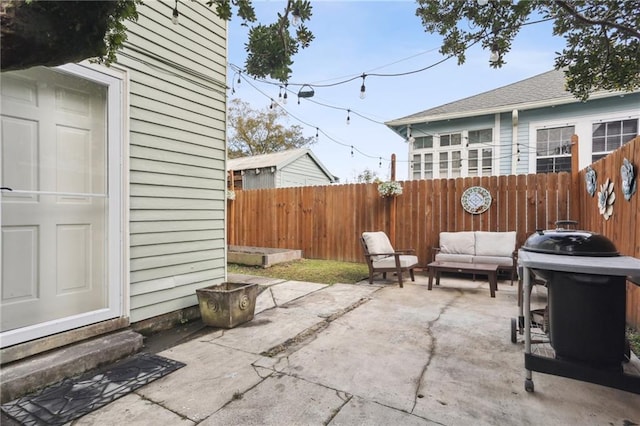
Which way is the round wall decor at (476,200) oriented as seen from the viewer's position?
toward the camera

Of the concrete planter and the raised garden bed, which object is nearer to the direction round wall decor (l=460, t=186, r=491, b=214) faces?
the concrete planter

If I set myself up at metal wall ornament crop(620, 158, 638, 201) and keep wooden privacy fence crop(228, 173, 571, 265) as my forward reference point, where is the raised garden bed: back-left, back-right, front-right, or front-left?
front-left

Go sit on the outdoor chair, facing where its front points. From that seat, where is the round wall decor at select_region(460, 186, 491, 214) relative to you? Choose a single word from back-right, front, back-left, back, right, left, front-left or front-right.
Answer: left

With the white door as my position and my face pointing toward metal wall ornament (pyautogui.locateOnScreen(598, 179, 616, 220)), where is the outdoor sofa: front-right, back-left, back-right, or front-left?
front-left

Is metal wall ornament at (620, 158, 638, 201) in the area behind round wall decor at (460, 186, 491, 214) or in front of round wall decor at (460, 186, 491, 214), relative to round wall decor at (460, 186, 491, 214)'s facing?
in front

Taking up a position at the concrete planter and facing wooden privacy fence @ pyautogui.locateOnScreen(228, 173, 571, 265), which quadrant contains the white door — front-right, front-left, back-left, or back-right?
back-left

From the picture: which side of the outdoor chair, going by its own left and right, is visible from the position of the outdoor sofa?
front

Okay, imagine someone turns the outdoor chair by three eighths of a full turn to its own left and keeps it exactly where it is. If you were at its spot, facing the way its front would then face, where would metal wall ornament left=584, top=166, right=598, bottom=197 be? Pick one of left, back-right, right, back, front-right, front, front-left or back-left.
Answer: right

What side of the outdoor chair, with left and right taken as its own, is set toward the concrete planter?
right

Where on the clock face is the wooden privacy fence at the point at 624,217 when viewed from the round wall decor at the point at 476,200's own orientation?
The wooden privacy fence is roughly at 11 o'clock from the round wall decor.

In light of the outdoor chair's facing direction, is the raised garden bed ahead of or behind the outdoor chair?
behind

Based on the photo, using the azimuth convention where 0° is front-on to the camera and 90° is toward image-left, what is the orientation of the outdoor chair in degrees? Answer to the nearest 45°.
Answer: approximately 315°

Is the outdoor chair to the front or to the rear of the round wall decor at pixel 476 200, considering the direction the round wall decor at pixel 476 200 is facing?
to the front

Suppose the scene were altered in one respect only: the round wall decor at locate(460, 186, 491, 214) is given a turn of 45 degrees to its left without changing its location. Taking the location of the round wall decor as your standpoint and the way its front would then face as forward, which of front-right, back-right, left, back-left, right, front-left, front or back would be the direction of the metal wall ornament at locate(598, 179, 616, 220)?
front

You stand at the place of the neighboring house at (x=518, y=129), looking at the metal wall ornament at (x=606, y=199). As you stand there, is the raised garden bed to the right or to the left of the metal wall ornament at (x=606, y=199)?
right

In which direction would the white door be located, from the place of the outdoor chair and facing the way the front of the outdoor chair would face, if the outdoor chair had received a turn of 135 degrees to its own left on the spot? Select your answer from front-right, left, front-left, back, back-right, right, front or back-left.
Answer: back-left

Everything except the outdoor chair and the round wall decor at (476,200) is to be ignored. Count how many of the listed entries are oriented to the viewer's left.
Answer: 0
